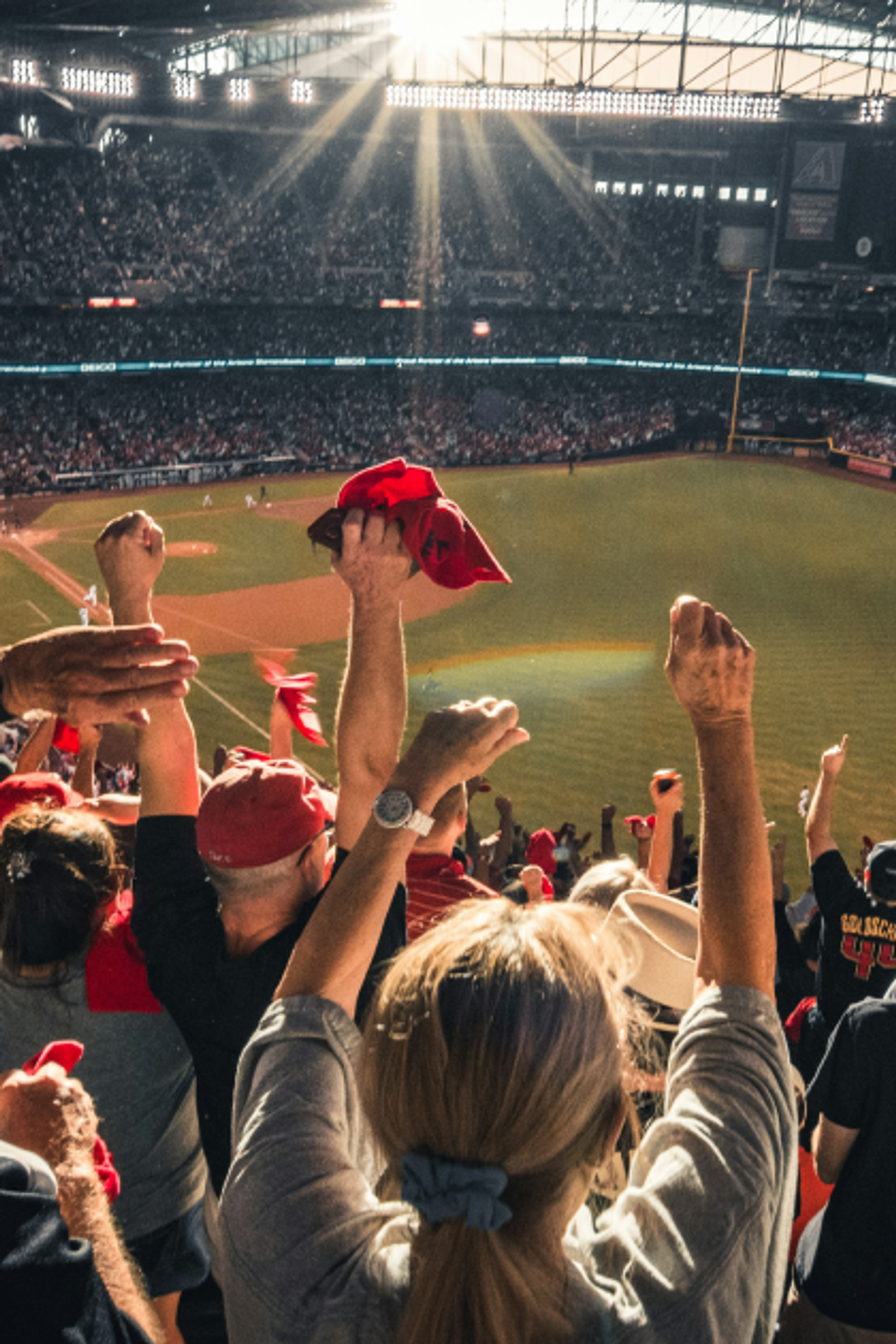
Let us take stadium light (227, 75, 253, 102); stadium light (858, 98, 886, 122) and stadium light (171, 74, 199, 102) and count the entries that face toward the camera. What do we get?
3

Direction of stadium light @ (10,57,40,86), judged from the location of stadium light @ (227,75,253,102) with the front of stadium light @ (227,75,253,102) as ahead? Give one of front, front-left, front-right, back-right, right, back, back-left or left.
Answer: front-right

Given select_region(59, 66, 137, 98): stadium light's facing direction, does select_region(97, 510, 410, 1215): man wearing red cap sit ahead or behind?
ahead

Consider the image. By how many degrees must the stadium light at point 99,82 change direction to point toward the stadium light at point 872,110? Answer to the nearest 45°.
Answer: approximately 90° to its left

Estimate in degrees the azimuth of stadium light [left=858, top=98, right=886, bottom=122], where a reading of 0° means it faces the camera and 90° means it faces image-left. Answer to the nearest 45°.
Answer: approximately 0°

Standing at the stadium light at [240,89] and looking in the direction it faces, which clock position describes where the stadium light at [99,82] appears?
the stadium light at [99,82] is roughly at 2 o'clock from the stadium light at [240,89].

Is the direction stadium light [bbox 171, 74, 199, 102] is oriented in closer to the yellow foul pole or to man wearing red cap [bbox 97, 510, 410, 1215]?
the man wearing red cap

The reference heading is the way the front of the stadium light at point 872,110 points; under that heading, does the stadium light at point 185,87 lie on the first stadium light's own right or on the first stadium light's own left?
on the first stadium light's own right

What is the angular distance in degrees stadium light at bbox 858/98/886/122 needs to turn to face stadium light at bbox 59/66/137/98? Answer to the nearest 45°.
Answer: approximately 90° to its right

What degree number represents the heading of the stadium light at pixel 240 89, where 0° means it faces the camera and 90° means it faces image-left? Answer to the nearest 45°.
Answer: approximately 0°
